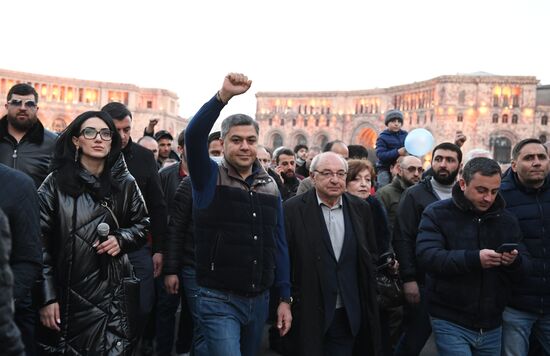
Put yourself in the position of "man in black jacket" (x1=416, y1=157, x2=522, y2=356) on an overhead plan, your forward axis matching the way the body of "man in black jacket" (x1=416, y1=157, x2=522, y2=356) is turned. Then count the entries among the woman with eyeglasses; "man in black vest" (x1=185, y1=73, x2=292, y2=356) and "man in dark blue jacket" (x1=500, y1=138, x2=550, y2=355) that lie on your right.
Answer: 2

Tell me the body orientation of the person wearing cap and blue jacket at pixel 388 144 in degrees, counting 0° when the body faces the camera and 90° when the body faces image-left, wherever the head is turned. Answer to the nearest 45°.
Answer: approximately 315°

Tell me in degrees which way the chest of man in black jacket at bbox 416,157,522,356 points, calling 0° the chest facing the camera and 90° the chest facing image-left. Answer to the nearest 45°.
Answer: approximately 315°

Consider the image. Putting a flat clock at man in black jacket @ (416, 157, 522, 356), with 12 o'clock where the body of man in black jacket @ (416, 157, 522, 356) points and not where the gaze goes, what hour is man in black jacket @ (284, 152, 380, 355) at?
man in black jacket @ (284, 152, 380, 355) is roughly at 4 o'clock from man in black jacket @ (416, 157, 522, 356).

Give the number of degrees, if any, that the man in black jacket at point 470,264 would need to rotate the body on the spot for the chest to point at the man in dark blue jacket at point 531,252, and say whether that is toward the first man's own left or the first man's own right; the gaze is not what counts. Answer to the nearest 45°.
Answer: approximately 90° to the first man's own left

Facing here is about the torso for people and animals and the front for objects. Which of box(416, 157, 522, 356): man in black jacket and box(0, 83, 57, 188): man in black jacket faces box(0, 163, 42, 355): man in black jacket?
box(0, 83, 57, 188): man in black jacket

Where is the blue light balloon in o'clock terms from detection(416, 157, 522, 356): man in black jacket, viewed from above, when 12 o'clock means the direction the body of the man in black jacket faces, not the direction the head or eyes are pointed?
The blue light balloon is roughly at 7 o'clock from the man in black jacket.

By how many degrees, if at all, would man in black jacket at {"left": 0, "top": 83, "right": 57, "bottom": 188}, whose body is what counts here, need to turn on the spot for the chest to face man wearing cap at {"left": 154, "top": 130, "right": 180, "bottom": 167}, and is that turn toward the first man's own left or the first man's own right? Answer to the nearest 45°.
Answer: approximately 135° to the first man's own left

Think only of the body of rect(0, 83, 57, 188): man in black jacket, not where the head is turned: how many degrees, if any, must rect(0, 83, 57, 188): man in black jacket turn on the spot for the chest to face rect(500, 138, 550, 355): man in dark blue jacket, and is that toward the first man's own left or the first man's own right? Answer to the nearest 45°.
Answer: approximately 45° to the first man's own left
